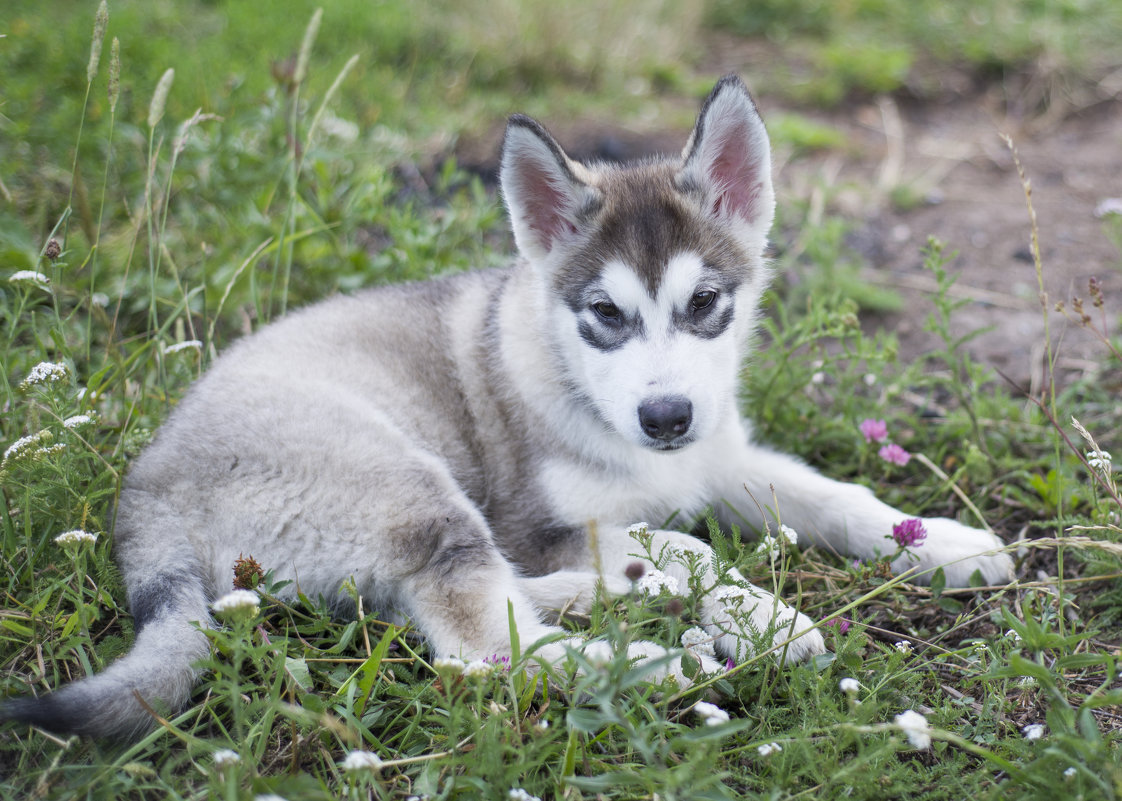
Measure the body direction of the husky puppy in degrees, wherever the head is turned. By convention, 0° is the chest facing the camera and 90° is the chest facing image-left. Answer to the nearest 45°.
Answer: approximately 315°

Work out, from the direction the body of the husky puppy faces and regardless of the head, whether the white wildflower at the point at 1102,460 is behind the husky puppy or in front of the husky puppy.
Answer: in front

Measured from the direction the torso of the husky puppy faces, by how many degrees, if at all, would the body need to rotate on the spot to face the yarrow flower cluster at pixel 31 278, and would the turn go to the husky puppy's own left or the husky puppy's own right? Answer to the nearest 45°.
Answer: approximately 135° to the husky puppy's own right

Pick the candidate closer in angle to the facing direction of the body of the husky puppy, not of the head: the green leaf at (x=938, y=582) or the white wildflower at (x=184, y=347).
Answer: the green leaf

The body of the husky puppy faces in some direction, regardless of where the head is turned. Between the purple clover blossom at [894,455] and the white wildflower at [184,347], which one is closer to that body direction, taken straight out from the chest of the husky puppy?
the purple clover blossom

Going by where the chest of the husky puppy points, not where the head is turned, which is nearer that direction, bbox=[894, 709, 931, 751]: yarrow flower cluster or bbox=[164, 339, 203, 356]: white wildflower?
the yarrow flower cluster

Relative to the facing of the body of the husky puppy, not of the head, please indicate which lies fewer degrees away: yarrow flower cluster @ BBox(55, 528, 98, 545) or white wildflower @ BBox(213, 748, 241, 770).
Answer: the white wildflower

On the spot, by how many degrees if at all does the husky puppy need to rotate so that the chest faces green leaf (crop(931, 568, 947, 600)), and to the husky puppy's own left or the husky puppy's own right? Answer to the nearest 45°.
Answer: approximately 45° to the husky puppy's own left

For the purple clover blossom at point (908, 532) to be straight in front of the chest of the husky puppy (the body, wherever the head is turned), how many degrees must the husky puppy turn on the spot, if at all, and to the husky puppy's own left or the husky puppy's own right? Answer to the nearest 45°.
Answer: approximately 45° to the husky puppy's own left

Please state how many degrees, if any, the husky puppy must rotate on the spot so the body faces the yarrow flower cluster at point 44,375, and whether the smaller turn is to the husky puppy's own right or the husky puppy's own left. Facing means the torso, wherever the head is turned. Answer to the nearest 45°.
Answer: approximately 135° to the husky puppy's own right

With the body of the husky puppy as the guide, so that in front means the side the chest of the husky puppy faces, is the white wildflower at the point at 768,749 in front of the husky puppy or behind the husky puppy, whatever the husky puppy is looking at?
in front
